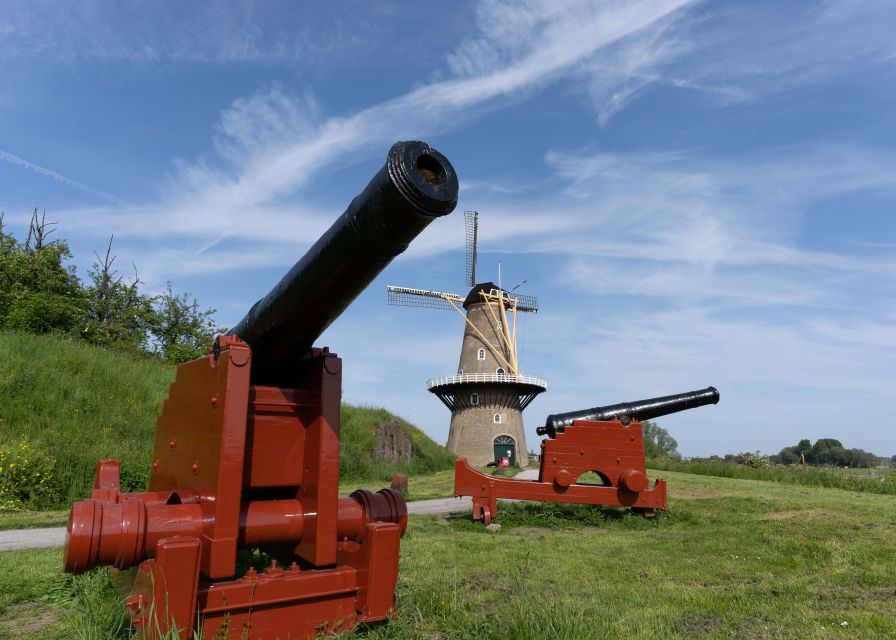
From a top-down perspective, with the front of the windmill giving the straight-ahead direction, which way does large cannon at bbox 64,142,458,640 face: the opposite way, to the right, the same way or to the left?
to the left
